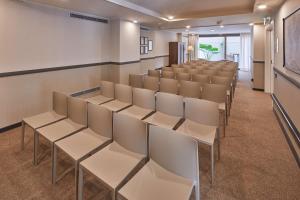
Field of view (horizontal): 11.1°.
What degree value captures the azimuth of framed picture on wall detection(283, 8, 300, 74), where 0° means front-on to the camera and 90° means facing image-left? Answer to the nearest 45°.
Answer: approximately 90°
